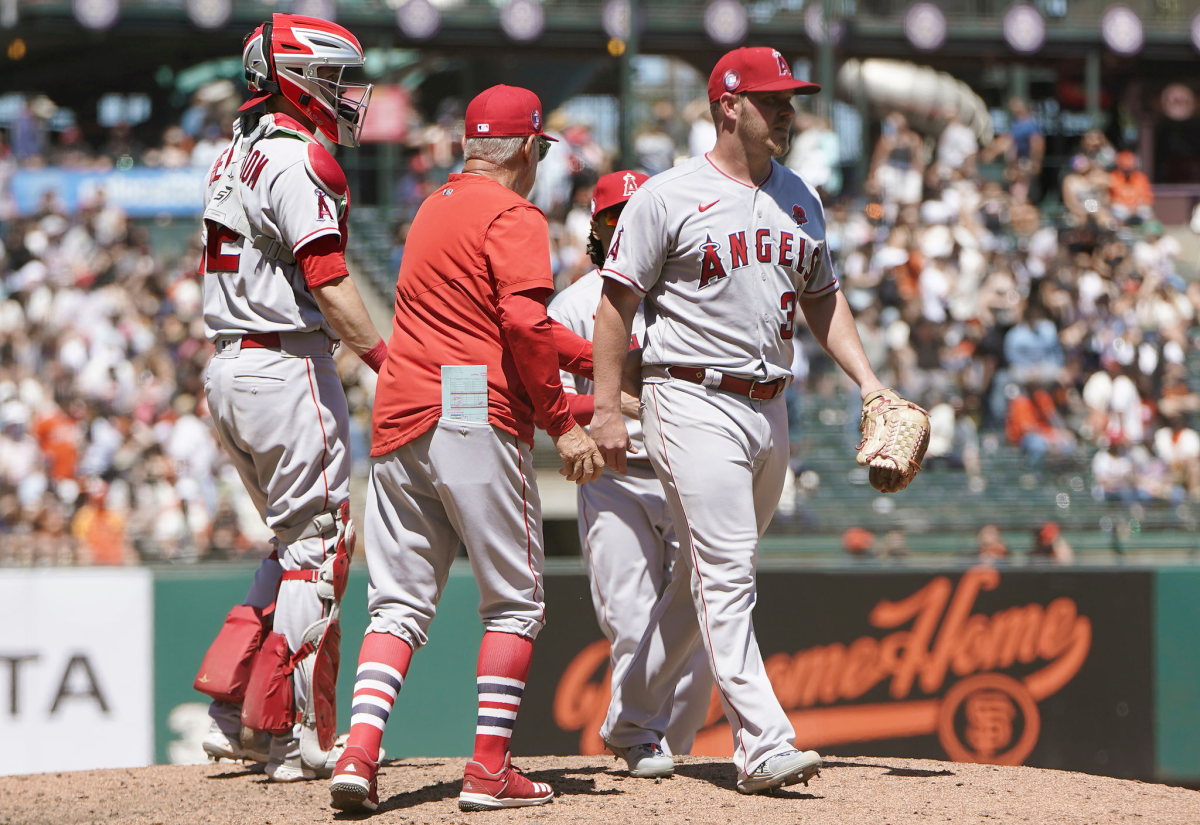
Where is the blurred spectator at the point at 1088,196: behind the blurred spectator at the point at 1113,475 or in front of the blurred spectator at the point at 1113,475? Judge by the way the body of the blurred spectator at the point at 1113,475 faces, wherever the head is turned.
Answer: behind

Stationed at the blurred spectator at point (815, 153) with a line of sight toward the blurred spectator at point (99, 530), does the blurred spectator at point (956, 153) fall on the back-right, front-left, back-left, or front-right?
back-left

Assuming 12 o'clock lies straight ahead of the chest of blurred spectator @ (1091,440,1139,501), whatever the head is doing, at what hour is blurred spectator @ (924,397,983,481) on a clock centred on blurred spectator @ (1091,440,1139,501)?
blurred spectator @ (924,397,983,481) is roughly at 3 o'clock from blurred spectator @ (1091,440,1139,501).

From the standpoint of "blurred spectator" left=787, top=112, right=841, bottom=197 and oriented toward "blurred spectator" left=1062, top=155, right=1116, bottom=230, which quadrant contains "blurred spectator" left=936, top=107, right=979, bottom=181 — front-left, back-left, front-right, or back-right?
front-left

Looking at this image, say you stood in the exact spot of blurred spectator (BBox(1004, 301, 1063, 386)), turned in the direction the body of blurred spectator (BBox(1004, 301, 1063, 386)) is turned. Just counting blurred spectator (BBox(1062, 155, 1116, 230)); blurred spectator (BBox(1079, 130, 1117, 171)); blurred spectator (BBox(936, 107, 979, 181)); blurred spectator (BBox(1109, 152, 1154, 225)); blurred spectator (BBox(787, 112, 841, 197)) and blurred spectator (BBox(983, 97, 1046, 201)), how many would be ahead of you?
0

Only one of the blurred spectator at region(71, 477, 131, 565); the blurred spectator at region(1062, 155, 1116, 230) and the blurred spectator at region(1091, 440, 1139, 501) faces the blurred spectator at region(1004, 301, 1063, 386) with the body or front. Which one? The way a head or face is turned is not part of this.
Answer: the blurred spectator at region(1062, 155, 1116, 230)

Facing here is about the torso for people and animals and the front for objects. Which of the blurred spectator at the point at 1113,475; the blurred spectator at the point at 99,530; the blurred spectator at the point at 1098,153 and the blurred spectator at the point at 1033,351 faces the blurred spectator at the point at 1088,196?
the blurred spectator at the point at 1098,153

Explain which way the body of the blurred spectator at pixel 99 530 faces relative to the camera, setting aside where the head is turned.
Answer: toward the camera

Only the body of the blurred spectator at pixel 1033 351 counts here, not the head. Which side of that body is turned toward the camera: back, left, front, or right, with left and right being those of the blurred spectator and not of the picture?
front

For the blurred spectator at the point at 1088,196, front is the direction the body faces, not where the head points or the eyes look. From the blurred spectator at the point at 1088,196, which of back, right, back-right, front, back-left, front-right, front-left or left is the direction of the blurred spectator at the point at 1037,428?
front

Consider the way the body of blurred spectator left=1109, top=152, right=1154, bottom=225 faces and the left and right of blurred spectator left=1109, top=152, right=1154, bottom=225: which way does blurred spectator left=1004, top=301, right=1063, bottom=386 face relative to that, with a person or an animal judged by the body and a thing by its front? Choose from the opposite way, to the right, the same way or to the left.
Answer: the same way

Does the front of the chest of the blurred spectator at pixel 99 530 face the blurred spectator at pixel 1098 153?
no

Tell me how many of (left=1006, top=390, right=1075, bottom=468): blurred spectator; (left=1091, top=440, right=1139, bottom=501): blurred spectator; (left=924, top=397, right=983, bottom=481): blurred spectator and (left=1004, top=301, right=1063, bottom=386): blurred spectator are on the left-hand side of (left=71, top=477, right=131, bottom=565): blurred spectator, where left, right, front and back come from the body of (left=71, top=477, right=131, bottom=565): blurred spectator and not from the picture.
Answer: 4

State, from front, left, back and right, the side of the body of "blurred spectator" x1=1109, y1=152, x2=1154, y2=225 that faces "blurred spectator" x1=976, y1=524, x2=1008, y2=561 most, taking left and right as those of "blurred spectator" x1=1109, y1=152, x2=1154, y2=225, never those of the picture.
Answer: front

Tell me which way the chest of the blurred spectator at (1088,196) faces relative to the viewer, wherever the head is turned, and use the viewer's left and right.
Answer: facing the viewer

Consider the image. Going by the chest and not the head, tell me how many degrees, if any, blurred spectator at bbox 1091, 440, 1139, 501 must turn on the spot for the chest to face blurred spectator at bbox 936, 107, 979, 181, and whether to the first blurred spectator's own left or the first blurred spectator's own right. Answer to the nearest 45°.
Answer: approximately 180°

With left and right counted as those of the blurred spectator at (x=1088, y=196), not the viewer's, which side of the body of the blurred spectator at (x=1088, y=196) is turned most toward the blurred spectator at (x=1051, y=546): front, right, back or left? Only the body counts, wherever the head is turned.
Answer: front

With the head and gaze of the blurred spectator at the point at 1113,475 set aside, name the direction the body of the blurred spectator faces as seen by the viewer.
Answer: toward the camera
